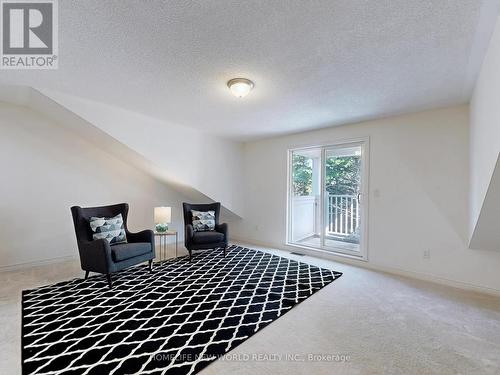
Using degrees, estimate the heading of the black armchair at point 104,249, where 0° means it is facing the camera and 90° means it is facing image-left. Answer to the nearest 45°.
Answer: approximately 315°

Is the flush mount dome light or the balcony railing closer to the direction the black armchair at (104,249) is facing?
the flush mount dome light

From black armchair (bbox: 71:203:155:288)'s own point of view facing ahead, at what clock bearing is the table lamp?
The table lamp is roughly at 9 o'clock from the black armchair.

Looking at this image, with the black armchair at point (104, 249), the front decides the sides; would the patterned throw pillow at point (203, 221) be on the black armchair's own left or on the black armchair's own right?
on the black armchair's own left

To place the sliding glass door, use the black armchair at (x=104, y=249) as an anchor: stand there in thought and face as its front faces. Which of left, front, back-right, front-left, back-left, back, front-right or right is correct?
front-left

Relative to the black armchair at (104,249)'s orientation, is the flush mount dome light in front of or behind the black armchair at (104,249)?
in front
